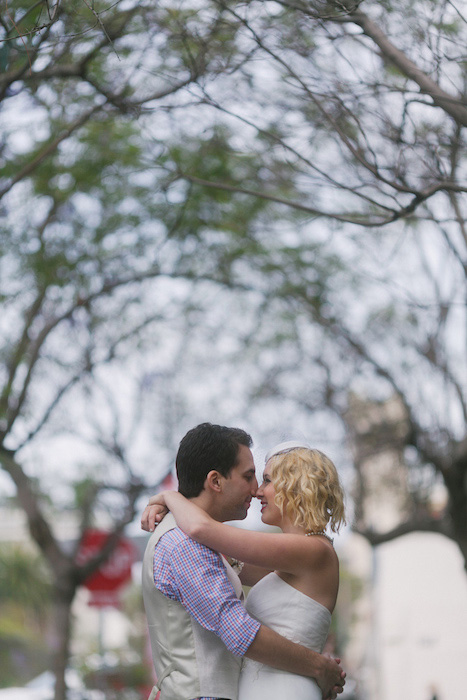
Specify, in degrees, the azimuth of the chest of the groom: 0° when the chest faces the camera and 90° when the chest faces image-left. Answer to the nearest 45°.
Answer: approximately 270°

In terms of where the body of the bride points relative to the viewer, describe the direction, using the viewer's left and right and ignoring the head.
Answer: facing to the left of the viewer

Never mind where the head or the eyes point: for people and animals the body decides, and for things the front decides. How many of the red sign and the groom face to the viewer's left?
0

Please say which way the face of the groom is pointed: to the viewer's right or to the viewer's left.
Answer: to the viewer's right

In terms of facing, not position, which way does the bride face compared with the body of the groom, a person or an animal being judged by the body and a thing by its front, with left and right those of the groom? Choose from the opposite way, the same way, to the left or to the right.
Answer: the opposite way

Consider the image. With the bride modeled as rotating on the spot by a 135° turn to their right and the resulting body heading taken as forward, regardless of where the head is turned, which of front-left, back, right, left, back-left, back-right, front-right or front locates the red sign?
front-left

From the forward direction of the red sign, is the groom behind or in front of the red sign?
in front

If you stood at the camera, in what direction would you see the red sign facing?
facing the viewer

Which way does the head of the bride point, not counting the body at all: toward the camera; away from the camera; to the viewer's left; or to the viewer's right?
to the viewer's left
